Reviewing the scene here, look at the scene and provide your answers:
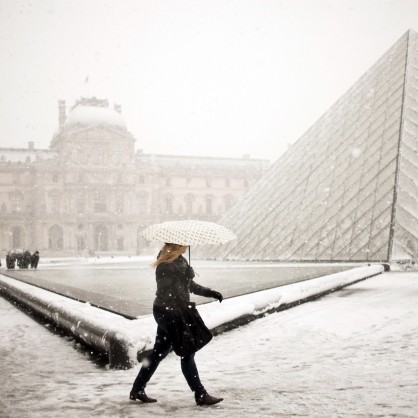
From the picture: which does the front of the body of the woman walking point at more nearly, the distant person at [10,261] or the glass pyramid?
the glass pyramid

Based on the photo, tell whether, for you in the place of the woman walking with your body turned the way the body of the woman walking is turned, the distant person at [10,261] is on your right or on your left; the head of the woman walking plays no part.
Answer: on your left

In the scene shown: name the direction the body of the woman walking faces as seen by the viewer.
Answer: to the viewer's right

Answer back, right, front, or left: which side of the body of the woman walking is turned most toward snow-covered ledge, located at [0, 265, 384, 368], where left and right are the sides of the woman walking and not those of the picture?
left

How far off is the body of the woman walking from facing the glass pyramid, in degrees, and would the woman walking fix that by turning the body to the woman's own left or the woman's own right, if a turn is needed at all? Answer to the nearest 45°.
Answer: approximately 90° to the woman's own left

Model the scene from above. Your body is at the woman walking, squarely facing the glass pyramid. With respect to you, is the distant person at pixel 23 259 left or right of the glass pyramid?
left
